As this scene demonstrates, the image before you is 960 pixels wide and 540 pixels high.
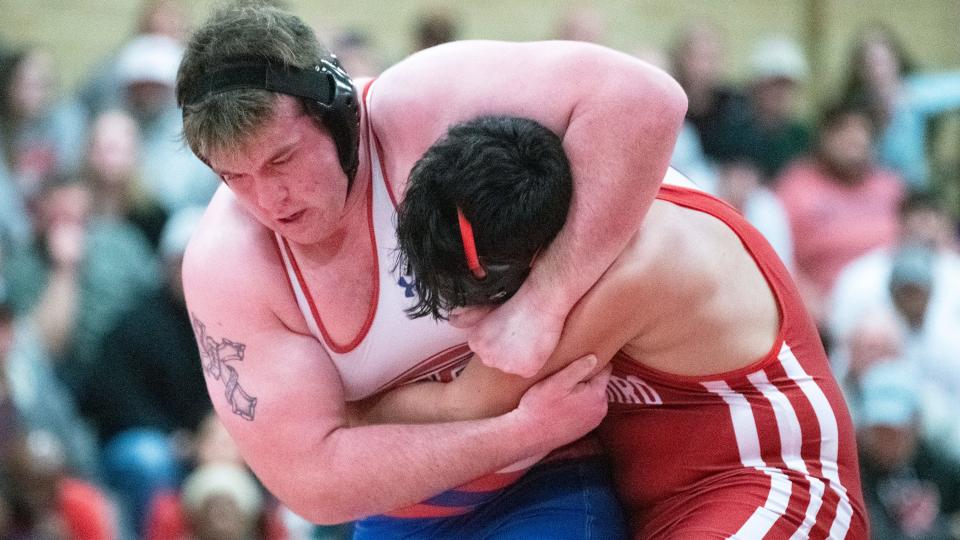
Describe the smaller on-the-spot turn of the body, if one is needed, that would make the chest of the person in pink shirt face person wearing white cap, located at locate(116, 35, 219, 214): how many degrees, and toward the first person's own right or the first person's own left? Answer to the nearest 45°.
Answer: approximately 45° to the first person's own right

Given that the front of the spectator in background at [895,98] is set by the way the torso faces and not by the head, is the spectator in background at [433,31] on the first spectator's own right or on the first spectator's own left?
on the first spectator's own right

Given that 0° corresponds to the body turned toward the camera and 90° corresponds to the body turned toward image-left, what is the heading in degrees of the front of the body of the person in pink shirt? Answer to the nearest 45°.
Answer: approximately 0°

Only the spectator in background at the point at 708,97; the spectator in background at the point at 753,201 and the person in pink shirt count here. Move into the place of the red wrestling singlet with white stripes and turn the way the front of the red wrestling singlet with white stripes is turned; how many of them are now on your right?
3

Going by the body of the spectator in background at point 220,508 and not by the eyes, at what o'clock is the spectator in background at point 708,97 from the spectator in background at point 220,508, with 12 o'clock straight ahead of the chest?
the spectator in background at point 708,97 is roughly at 8 o'clock from the spectator in background at point 220,508.

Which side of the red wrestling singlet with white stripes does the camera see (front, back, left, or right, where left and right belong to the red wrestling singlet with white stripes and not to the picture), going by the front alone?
left

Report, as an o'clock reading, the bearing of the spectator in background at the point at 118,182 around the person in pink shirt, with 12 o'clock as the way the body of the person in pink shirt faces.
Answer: The spectator in background is roughly at 2 o'clock from the person in pink shirt.

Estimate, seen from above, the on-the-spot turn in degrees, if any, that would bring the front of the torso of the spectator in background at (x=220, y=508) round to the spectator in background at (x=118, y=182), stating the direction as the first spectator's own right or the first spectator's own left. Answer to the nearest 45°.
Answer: approximately 180°

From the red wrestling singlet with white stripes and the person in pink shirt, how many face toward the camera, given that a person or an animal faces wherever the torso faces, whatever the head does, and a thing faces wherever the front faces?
1

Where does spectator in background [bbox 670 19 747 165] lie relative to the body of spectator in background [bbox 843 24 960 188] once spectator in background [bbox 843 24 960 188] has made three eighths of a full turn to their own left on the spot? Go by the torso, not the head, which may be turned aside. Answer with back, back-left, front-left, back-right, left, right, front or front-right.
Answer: back

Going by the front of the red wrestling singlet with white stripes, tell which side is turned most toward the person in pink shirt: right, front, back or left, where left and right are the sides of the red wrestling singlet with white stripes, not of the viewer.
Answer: right

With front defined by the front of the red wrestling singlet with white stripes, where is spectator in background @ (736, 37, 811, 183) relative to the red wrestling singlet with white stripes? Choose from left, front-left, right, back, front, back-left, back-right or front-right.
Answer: right
